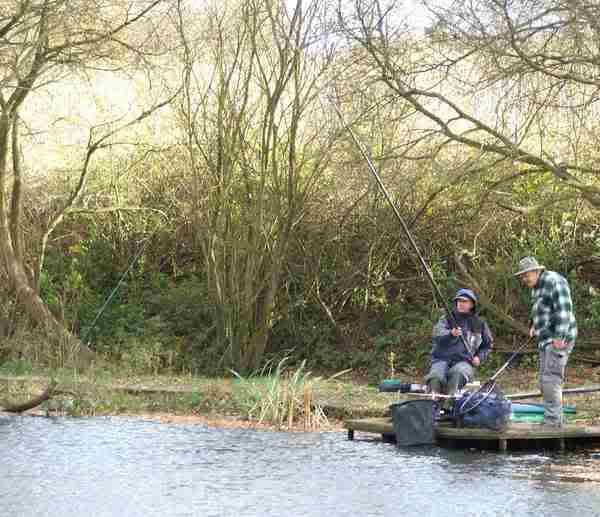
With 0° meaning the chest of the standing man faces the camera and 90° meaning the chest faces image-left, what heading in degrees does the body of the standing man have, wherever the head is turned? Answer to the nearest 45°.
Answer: approximately 90°

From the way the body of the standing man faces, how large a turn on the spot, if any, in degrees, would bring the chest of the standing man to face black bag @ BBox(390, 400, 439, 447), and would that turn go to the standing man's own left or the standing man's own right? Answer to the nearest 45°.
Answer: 0° — they already face it

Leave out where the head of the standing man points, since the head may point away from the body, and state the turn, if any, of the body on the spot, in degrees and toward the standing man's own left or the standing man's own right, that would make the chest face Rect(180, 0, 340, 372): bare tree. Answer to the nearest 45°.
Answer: approximately 45° to the standing man's own right
